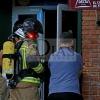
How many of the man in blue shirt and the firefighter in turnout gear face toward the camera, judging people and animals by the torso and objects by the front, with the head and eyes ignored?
0

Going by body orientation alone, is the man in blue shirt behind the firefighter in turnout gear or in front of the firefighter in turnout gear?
in front

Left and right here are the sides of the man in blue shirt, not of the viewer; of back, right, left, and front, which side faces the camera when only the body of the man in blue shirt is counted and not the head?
back

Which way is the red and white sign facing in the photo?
toward the camera

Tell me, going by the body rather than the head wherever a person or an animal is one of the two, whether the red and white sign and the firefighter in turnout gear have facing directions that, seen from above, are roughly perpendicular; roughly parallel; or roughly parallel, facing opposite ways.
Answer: roughly perpendicular

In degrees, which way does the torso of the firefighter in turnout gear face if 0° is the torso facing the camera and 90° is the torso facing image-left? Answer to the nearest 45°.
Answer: approximately 270°

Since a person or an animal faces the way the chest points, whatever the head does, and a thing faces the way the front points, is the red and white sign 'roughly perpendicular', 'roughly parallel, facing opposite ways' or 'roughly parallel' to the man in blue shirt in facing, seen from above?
roughly parallel, facing opposite ways

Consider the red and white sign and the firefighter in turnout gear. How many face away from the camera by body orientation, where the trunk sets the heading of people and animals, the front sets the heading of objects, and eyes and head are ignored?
0
